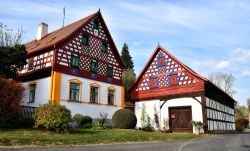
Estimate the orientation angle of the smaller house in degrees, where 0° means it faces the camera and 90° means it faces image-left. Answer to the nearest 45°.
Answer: approximately 45°

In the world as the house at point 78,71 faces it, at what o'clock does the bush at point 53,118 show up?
The bush is roughly at 2 o'clock from the house.

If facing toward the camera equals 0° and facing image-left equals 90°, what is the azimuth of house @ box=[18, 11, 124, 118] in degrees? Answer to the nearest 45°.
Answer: approximately 315°
